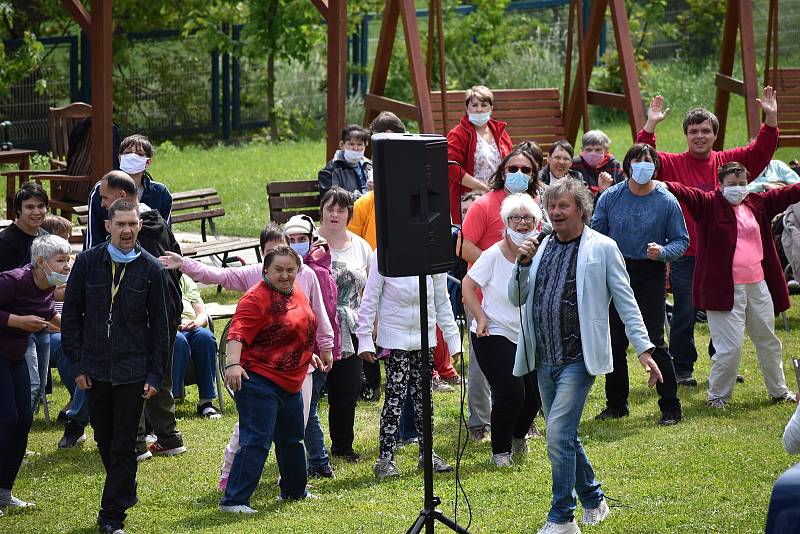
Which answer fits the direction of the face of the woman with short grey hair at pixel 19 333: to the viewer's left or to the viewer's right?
to the viewer's right

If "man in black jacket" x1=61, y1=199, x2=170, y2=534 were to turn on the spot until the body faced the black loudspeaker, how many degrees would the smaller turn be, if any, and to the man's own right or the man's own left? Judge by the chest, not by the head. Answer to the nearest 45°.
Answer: approximately 45° to the man's own left

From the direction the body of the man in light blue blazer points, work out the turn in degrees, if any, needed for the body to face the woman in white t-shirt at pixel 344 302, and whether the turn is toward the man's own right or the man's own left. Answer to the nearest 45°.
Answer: approximately 90° to the man's own right

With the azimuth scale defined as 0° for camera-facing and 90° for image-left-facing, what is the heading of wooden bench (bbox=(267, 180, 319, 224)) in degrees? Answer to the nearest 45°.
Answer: approximately 0°

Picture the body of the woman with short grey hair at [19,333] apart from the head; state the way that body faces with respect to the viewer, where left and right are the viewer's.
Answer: facing to the right of the viewer

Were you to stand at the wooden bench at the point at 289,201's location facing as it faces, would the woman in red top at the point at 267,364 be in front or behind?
in front

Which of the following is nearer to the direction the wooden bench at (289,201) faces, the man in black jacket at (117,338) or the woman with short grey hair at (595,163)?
the man in black jacket

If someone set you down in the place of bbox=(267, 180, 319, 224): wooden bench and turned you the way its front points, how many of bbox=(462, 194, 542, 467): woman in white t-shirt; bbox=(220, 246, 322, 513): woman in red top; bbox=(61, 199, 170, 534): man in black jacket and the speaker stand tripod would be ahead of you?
4

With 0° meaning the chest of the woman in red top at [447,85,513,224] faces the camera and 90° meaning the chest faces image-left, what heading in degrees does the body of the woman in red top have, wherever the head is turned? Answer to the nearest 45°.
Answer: approximately 0°
